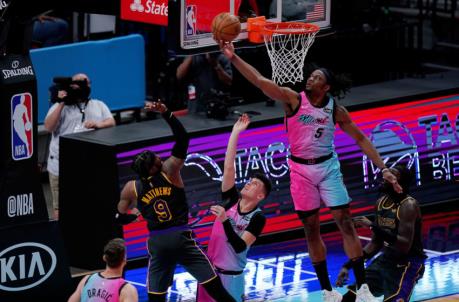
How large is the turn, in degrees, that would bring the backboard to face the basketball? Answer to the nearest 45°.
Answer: approximately 45° to its right

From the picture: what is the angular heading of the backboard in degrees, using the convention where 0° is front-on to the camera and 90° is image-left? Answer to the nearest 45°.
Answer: approximately 315°

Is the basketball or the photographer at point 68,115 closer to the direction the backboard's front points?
the basketball
